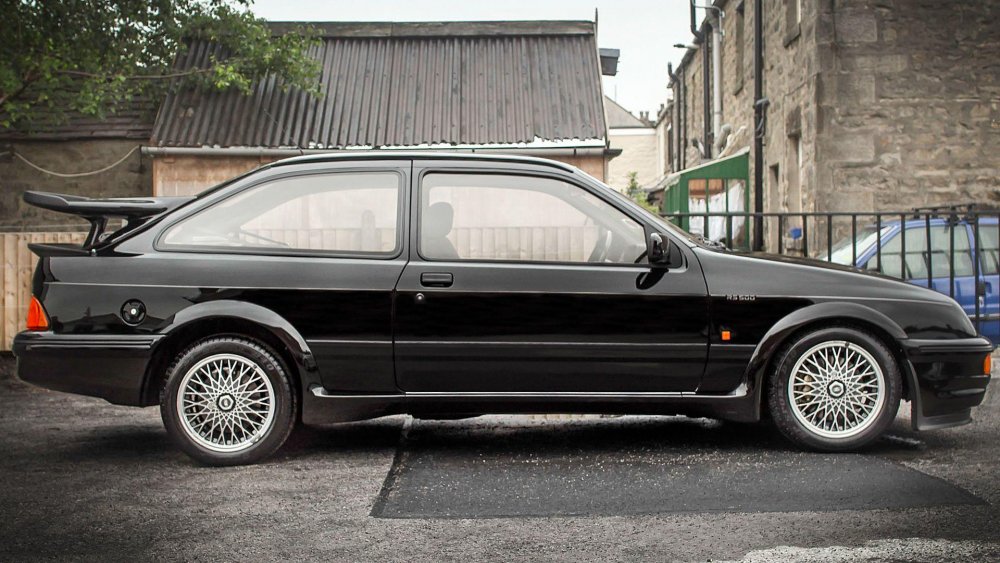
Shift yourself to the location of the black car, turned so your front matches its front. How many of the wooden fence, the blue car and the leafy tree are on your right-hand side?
0

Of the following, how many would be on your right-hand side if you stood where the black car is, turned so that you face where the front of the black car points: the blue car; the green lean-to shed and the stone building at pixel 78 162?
0

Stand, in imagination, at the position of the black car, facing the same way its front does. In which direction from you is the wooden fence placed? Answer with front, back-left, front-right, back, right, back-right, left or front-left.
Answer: back-left

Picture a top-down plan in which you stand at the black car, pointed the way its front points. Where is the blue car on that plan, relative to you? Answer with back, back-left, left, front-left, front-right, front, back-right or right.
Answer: front-left

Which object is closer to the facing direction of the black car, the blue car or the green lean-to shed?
the blue car

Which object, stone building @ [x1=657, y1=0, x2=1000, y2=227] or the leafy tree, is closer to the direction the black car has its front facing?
the stone building

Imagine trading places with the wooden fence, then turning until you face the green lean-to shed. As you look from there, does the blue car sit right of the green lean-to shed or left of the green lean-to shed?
right

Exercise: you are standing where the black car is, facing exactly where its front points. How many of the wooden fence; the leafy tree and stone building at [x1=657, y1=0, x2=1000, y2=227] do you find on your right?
0

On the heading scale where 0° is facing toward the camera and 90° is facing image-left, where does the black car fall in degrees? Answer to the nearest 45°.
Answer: approximately 270°

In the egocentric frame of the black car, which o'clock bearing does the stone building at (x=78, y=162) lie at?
The stone building is roughly at 8 o'clock from the black car.

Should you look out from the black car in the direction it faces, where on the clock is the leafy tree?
The leafy tree is roughly at 8 o'clock from the black car.

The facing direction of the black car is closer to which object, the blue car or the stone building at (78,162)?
the blue car

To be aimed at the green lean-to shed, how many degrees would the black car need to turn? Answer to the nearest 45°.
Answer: approximately 90° to its left

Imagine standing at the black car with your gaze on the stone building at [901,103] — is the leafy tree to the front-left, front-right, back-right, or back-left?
front-left

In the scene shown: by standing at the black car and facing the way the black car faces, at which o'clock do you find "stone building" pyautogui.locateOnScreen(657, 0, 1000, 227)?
The stone building is roughly at 10 o'clock from the black car.
